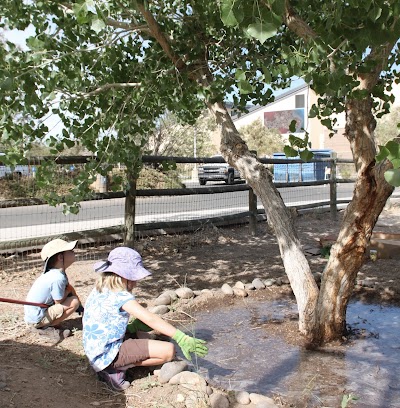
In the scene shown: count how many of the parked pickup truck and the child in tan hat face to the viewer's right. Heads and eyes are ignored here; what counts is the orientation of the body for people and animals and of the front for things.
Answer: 1

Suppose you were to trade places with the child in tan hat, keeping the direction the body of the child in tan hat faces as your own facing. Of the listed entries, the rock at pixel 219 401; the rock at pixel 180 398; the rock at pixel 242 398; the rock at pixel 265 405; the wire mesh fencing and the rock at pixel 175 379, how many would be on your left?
1

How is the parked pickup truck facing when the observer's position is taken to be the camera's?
facing the viewer and to the left of the viewer

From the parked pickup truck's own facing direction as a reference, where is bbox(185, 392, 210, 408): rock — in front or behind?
in front

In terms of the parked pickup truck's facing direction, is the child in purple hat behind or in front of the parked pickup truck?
in front

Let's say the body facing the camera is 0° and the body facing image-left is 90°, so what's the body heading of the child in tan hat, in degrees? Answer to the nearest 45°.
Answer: approximately 270°

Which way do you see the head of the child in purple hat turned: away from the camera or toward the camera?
away from the camera

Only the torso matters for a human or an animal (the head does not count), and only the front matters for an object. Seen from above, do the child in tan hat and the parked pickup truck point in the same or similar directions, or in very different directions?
very different directions

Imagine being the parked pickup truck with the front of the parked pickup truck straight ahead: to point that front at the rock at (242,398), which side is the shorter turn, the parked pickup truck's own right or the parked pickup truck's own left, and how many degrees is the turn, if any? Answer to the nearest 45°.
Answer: approximately 45° to the parked pickup truck's own left

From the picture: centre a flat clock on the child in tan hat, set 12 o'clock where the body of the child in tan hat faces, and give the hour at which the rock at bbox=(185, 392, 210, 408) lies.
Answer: The rock is roughly at 2 o'clock from the child in tan hat.

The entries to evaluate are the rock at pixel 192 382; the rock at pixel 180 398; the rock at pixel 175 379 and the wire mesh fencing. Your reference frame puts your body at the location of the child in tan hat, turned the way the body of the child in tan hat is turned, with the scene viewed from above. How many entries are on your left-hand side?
1

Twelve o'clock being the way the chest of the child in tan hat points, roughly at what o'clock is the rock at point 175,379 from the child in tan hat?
The rock is roughly at 2 o'clock from the child in tan hat.

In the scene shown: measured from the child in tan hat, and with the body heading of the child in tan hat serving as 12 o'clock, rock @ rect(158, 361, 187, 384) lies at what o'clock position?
The rock is roughly at 2 o'clock from the child in tan hat.

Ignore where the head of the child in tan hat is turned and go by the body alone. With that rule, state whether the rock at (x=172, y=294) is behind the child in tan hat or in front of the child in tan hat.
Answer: in front
